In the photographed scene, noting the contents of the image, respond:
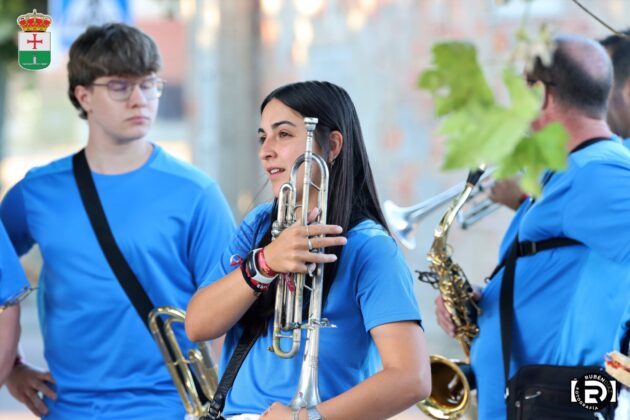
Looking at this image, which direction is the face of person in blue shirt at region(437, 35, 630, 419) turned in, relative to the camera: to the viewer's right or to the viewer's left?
to the viewer's left

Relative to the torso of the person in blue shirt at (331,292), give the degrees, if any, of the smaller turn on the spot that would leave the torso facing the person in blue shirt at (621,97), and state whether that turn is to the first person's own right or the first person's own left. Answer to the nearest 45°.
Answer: approximately 180°

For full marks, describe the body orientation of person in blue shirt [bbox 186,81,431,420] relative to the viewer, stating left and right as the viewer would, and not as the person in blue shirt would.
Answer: facing the viewer and to the left of the viewer

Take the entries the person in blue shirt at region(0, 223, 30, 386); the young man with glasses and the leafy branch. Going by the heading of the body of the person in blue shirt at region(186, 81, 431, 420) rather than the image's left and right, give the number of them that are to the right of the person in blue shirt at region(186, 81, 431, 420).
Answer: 2

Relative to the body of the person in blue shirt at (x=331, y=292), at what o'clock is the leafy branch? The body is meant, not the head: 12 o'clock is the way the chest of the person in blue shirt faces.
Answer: The leafy branch is roughly at 10 o'clock from the person in blue shirt.

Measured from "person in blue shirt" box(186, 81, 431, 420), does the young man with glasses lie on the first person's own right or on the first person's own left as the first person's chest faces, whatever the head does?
on the first person's own right
